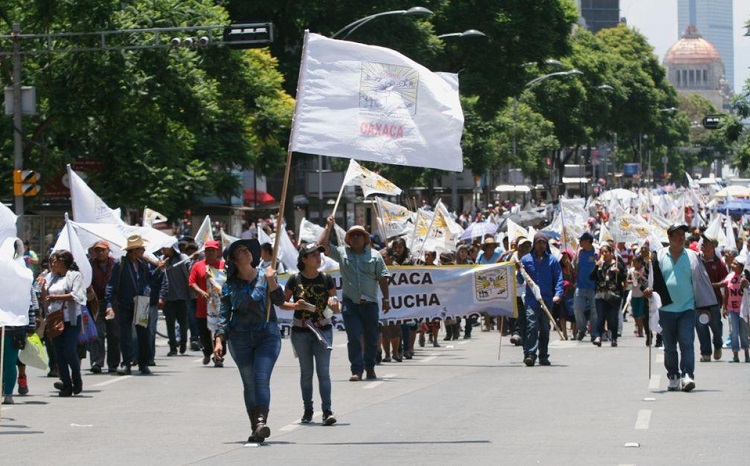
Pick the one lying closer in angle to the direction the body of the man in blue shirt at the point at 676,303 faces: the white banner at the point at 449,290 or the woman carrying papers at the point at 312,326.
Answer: the woman carrying papers

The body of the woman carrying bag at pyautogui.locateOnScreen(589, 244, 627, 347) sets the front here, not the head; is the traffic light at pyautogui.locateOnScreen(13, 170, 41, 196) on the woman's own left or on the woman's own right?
on the woman's own right

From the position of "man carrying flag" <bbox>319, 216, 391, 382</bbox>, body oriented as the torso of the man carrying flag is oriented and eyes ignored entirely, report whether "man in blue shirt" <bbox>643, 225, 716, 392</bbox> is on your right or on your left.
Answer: on your left

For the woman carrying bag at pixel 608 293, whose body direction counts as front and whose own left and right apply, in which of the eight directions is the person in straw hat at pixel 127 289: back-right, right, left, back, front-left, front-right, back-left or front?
front-right

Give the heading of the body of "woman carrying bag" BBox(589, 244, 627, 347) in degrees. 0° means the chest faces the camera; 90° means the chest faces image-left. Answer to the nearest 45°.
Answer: approximately 0°

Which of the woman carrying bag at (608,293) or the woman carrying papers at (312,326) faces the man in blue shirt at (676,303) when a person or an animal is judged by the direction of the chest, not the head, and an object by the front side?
the woman carrying bag at (608,293)

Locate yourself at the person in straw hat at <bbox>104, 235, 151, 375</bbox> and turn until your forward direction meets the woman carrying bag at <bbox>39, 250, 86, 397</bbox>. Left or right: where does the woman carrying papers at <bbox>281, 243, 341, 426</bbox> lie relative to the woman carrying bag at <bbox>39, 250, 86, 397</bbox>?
left

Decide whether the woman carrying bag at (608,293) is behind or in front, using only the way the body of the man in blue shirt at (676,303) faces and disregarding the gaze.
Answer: behind
